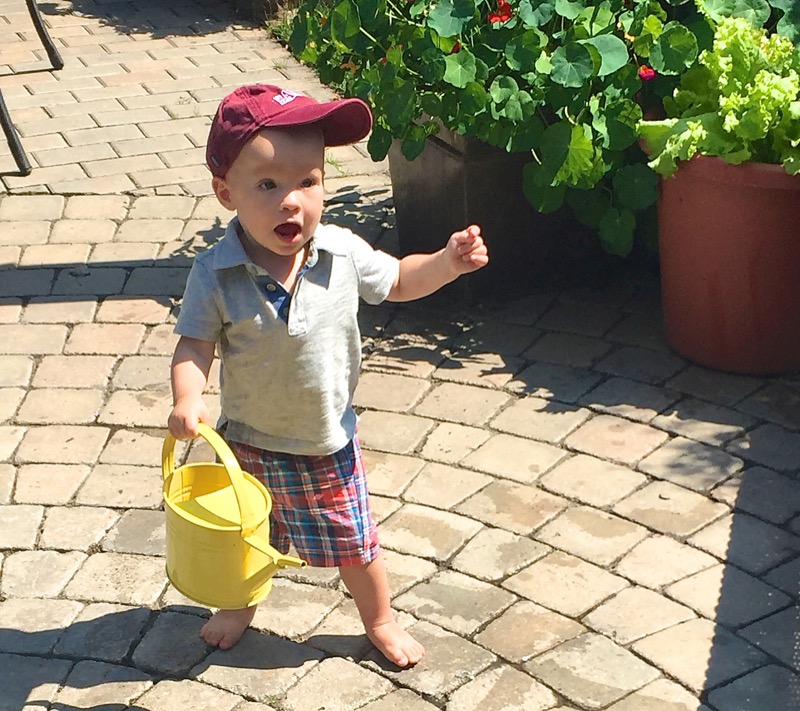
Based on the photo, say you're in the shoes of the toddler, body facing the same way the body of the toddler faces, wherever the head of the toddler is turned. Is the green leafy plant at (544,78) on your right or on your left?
on your left

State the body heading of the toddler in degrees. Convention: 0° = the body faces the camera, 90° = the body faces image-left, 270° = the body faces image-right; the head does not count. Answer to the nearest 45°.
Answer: approximately 315°

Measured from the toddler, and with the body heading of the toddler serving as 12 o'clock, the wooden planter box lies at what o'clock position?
The wooden planter box is roughly at 8 o'clock from the toddler.

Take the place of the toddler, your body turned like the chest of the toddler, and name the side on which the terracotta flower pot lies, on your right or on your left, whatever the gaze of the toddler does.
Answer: on your left

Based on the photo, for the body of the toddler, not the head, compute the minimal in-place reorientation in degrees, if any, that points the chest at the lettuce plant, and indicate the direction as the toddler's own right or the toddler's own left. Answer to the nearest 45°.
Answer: approximately 90° to the toddler's own left
